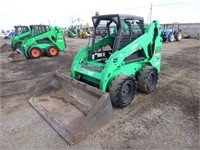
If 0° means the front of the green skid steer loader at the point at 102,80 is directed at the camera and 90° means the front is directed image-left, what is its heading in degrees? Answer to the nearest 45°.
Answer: approximately 45°

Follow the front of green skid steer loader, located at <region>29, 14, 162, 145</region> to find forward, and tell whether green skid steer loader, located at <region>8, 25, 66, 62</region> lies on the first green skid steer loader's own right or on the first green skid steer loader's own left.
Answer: on the first green skid steer loader's own right

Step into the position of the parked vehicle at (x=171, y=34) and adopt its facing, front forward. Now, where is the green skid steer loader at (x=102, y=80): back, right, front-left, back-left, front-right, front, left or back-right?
front-left

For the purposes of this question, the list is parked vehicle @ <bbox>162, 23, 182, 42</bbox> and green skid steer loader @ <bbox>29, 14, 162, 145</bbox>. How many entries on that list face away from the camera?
0

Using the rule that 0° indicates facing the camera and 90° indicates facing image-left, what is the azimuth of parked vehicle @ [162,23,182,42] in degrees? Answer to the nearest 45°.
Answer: approximately 45°

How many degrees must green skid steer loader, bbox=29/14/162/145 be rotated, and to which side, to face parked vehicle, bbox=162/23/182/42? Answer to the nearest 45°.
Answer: approximately 180°

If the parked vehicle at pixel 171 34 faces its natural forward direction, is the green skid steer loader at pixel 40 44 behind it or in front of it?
in front
